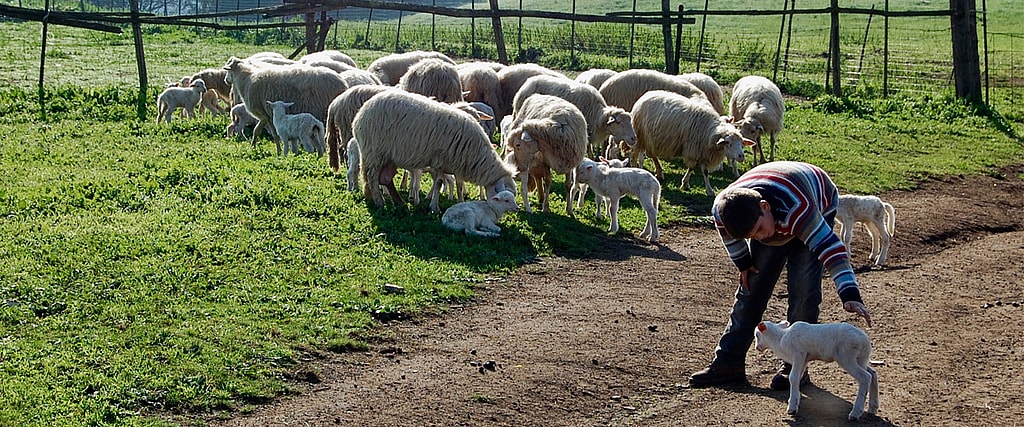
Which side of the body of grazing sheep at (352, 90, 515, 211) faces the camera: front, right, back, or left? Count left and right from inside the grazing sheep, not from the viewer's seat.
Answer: right

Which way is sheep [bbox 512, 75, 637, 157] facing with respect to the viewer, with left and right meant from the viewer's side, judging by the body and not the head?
facing to the right of the viewer

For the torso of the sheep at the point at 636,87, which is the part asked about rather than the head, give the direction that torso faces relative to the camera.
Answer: to the viewer's right

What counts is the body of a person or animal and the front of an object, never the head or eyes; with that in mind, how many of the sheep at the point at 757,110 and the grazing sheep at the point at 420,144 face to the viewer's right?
1

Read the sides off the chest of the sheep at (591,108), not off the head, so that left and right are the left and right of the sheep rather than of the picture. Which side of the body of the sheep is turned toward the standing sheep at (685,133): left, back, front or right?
front

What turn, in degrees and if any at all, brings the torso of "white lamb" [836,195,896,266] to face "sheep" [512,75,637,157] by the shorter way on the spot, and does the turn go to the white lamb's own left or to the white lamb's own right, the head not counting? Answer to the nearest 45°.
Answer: approximately 45° to the white lamb's own right

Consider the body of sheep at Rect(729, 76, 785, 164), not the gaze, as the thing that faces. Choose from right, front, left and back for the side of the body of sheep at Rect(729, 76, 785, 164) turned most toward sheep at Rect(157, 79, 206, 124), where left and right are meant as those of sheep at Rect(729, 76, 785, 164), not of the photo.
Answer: right

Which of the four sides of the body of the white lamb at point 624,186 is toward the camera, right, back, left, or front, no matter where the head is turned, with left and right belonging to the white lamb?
left

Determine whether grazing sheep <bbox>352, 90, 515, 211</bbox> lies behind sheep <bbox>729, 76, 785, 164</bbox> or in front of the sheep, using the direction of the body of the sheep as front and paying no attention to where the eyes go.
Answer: in front

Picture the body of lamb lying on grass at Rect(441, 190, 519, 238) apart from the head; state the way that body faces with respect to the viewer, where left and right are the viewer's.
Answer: facing to the right of the viewer

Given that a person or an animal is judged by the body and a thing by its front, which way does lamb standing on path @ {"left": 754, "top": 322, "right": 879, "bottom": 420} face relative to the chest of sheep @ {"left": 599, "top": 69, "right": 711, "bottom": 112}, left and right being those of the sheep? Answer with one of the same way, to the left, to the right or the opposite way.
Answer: the opposite way
